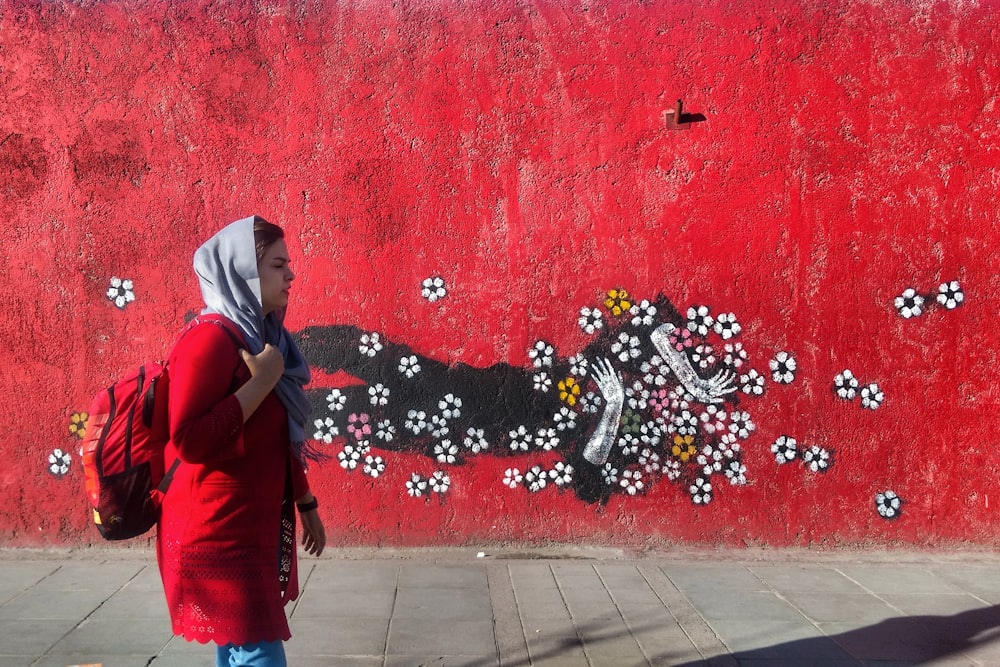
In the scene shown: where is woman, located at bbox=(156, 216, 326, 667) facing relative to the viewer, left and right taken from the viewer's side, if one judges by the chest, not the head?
facing to the right of the viewer

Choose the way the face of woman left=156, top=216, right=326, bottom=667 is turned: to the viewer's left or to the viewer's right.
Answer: to the viewer's right
